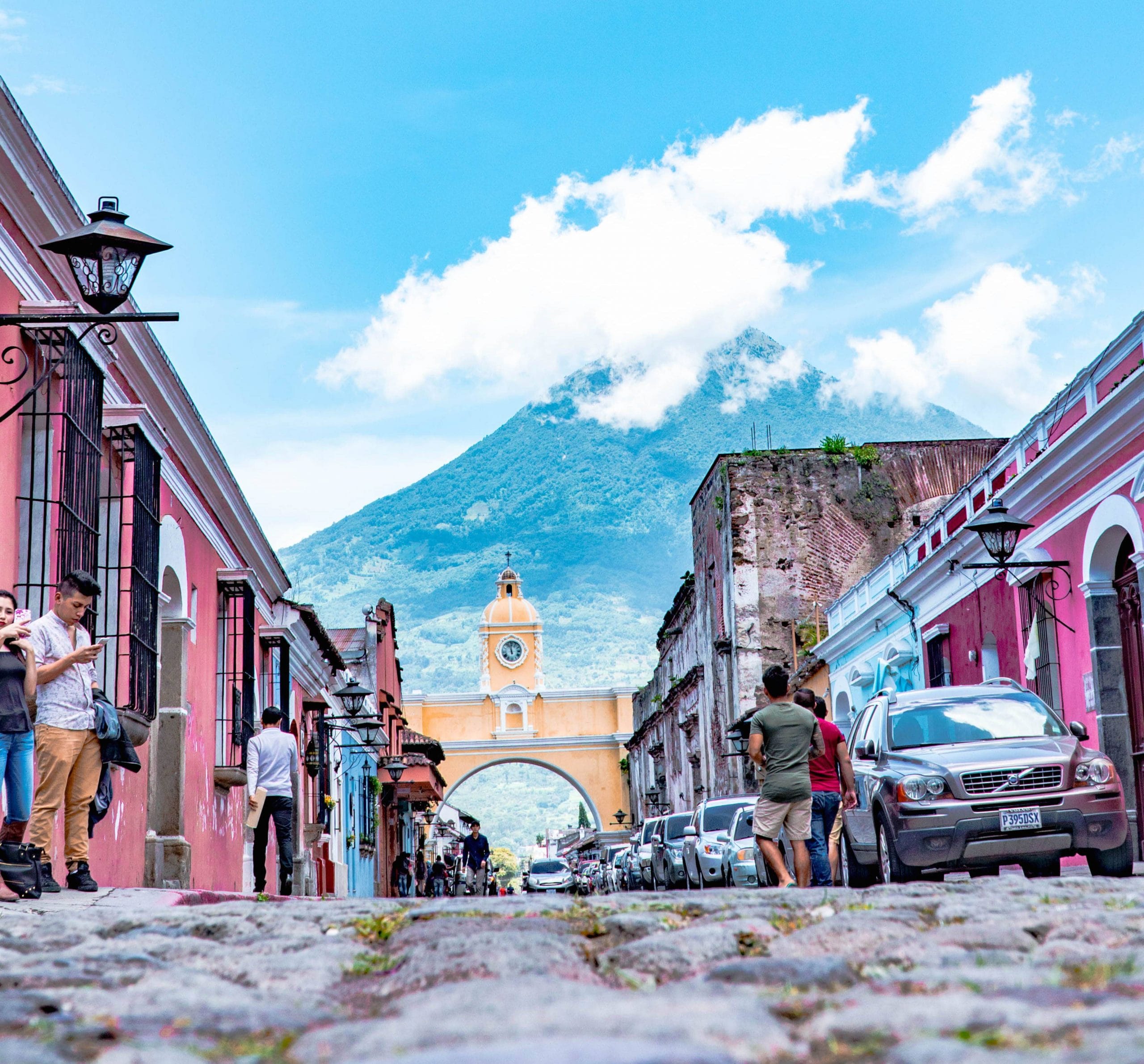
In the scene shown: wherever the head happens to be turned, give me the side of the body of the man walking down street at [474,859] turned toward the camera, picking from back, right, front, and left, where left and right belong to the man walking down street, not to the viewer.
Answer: front

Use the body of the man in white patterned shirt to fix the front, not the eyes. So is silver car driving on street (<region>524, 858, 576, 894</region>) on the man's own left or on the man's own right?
on the man's own left

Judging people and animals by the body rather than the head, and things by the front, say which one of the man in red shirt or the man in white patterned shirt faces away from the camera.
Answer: the man in red shirt

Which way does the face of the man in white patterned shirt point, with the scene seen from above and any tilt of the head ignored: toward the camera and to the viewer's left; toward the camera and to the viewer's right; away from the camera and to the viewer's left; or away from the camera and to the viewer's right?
toward the camera and to the viewer's right

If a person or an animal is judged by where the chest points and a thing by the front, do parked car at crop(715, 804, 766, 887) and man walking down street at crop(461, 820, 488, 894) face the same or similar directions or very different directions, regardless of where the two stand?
same or similar directions

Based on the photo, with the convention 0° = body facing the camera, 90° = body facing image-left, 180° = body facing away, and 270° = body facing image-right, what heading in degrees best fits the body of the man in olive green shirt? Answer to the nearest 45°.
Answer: approximately 180°

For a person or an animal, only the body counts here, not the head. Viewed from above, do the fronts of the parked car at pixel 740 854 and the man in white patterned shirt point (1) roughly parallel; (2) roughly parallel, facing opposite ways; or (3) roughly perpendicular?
roughly perpendicular

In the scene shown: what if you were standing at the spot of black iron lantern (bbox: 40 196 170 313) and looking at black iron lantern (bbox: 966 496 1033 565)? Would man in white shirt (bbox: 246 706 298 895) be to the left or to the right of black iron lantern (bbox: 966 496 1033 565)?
left

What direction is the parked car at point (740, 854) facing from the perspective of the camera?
toward the camera

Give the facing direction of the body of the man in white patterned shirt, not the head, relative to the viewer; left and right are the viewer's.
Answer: facing the viewer and to the right of the viewer

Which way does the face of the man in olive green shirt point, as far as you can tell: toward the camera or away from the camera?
away from the camera

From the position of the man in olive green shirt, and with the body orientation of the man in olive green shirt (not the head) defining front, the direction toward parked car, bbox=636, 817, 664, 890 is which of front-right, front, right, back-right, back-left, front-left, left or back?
front
